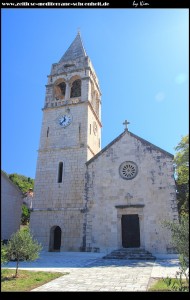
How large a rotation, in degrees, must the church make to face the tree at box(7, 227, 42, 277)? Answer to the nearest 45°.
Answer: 0° — it already faces it

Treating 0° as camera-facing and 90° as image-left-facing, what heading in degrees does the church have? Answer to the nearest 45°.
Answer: approximately 0°
